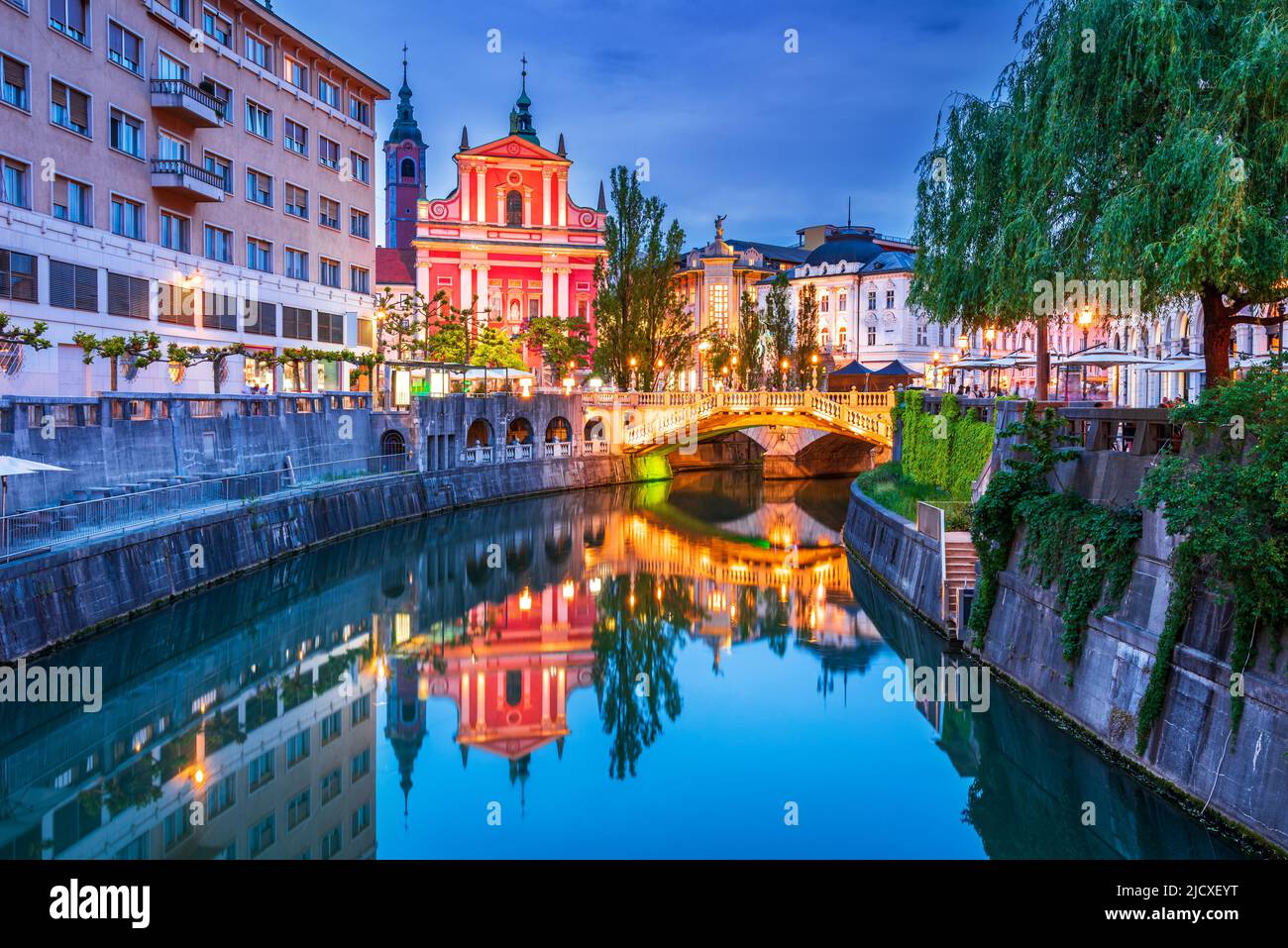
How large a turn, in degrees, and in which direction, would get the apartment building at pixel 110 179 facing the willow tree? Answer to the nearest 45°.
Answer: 0° — it already faces it

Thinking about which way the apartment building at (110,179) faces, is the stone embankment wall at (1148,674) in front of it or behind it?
in front

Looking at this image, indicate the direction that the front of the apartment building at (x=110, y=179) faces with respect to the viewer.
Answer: facing the viewer and to the right of the viewer

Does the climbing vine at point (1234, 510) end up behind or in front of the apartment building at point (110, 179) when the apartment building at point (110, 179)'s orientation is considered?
in front

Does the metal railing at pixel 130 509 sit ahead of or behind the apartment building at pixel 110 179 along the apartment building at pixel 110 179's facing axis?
ahead

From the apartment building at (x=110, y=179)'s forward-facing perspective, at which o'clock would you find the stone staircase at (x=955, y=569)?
The stone staircase is roughly at 12 o'clock from the apartment building.

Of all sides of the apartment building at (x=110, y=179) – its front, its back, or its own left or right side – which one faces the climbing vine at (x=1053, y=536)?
front
